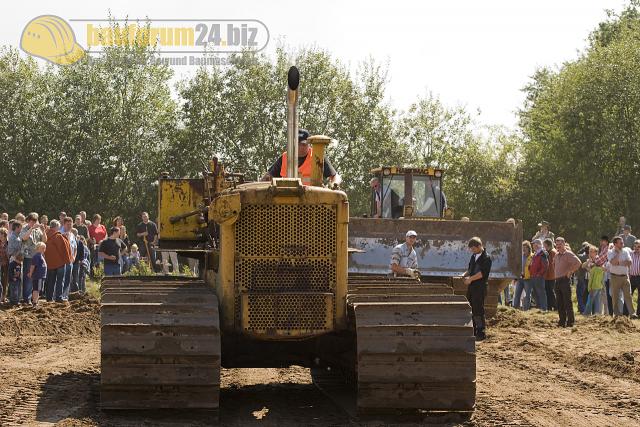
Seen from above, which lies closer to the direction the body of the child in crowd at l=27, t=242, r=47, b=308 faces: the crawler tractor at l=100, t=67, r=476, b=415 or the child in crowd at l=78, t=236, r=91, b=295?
the crawler tractor

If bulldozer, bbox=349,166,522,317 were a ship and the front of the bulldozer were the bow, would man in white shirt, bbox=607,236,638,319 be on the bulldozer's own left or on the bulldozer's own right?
on the bulldozer's own left

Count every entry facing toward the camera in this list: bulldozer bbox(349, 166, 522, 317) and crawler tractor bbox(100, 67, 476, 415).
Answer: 2

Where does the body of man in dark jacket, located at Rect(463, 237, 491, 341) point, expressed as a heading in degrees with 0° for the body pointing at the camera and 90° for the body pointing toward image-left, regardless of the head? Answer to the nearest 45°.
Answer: approximately 45°

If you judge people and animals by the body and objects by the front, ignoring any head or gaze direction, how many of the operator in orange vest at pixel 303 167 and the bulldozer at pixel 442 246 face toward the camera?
2

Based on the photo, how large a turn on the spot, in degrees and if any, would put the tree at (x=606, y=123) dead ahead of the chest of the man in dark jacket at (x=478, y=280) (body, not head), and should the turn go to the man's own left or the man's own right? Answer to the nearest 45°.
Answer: approximately 135° to the man's own right

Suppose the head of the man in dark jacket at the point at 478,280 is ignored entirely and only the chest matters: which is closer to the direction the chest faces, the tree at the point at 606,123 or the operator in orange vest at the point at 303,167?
the operator in orange vest

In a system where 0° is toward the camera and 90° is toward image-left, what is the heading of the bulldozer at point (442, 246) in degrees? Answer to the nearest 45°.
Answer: approximately 0°
